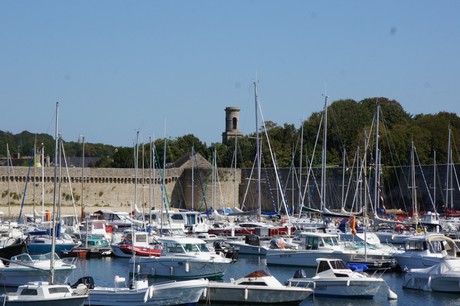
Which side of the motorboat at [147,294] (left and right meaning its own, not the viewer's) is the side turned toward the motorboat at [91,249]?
left

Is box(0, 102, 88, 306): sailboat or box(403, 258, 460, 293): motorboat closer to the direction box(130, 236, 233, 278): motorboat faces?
the motorboat

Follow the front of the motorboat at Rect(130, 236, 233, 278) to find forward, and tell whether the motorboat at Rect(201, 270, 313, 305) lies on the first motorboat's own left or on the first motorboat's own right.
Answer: on the first motorboat's own right

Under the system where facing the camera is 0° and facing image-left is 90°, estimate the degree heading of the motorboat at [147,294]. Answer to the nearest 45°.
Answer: approximately 270°
